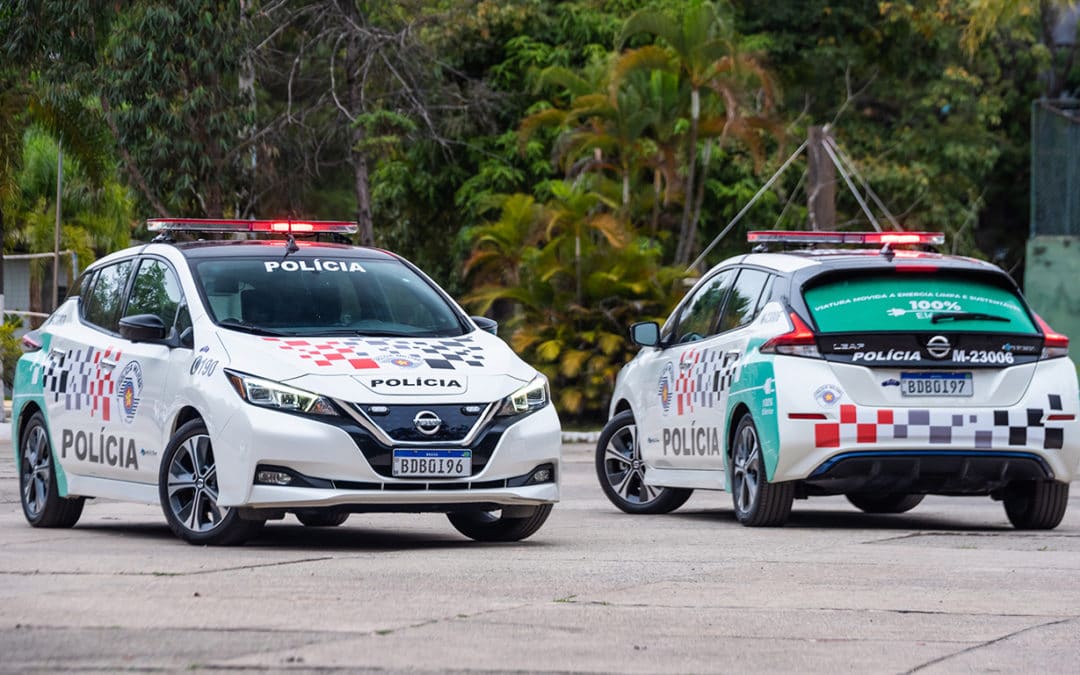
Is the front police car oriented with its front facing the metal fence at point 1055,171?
no

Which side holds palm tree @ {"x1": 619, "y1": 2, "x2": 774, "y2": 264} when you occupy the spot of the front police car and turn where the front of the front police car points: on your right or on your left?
on your left

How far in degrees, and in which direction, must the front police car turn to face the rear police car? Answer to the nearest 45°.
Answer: approximately 45° to its left

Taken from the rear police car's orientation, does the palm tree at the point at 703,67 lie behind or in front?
in front

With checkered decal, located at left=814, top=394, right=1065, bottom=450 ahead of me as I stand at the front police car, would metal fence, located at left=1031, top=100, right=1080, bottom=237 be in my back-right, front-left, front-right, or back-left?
front-left

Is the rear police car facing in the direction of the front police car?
no

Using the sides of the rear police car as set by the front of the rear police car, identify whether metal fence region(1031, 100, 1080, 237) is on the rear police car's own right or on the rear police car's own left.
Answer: on the rear police car's own right

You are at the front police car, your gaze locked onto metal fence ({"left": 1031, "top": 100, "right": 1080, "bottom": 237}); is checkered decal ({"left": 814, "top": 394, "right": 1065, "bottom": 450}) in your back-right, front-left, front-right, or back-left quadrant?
front-right

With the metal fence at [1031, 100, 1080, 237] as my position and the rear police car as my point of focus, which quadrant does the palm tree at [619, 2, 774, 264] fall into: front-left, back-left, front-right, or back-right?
front-right

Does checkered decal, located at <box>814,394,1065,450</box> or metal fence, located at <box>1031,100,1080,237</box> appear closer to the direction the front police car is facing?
the checkered decal

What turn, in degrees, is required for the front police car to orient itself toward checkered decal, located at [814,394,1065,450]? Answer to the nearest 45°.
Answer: approximately 45° to its left

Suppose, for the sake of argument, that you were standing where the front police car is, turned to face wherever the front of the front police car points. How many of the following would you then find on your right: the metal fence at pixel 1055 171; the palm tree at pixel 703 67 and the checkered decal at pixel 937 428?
0
